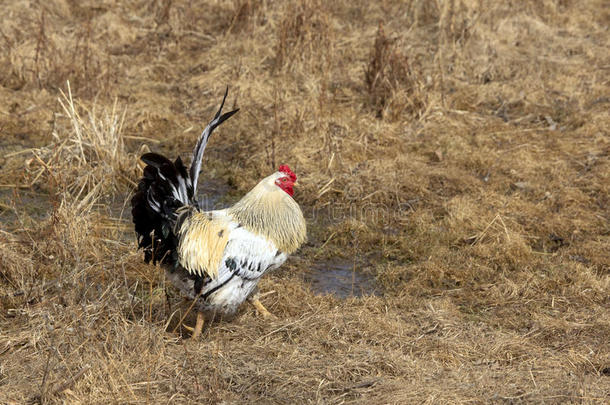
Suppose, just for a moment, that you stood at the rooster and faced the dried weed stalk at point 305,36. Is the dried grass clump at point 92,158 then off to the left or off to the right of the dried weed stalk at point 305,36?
left

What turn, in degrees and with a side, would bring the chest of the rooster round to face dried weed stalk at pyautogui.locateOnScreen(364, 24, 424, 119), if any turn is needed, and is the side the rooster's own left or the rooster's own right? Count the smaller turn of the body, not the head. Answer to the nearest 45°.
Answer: approximately 45° to the rooster's own left

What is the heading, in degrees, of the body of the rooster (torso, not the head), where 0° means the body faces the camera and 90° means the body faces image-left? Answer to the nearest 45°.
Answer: approximately 270°

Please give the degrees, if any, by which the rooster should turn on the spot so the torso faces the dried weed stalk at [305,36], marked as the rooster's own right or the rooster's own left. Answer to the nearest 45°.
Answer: approximately 90° to the rooster's own left
